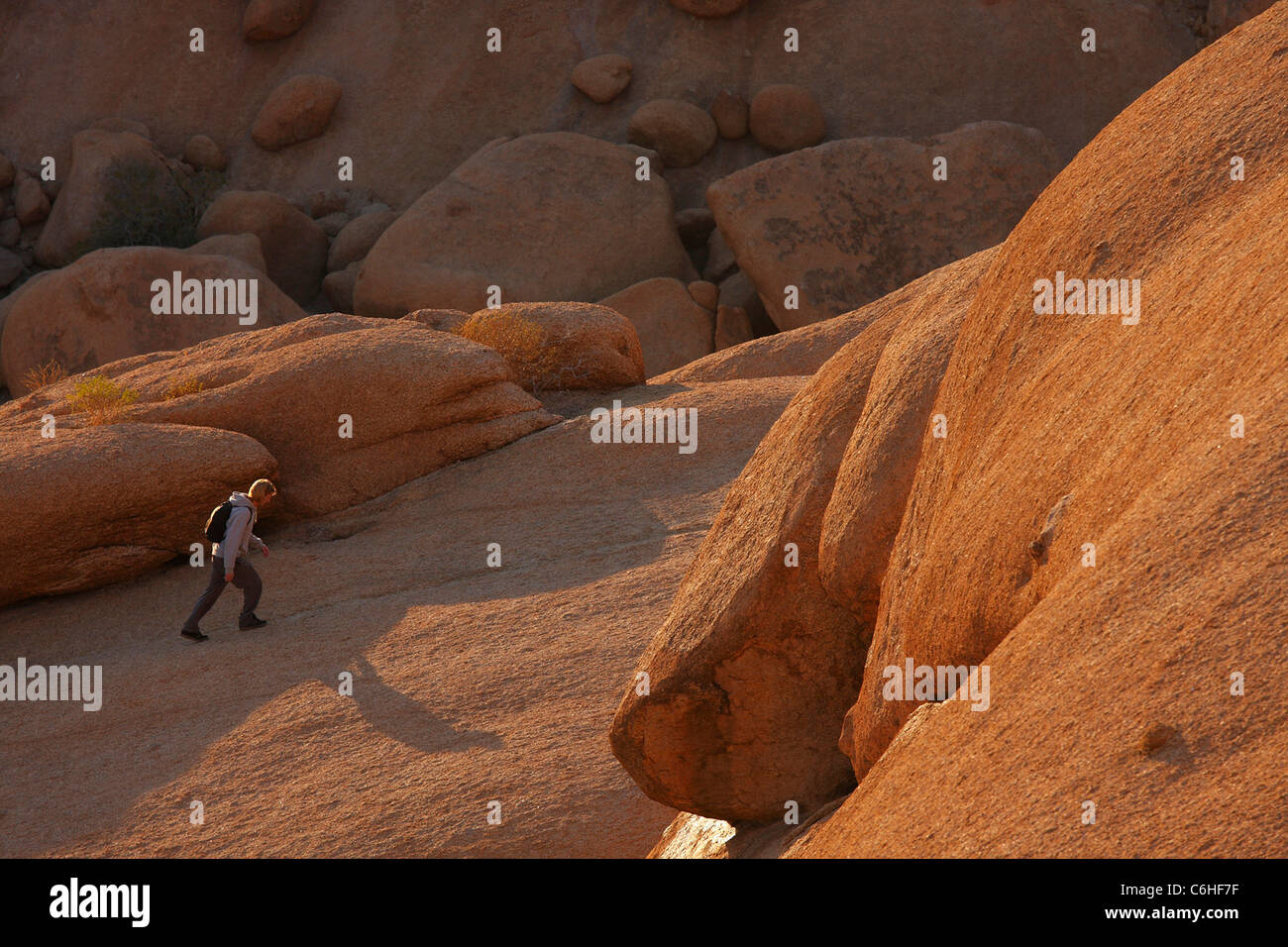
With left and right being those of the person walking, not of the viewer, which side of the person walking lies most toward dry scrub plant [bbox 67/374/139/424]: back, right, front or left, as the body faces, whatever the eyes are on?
left

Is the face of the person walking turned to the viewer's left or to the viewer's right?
to the viewer's right

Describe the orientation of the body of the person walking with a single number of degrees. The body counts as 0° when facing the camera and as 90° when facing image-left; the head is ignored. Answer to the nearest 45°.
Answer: approximately 270°
